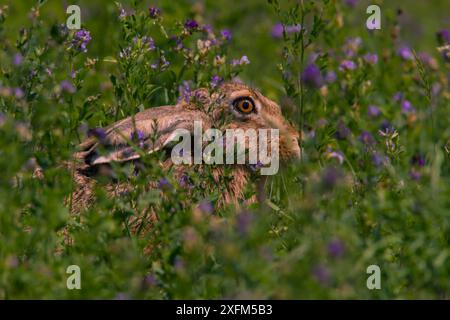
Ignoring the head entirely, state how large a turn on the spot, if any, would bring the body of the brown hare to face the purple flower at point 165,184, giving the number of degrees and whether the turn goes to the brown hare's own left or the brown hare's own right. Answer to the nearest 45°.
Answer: approximately 90° to the brown hare's own right

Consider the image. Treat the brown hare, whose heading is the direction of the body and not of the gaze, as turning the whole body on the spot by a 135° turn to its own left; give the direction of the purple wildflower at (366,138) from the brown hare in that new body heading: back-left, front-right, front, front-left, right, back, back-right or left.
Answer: back

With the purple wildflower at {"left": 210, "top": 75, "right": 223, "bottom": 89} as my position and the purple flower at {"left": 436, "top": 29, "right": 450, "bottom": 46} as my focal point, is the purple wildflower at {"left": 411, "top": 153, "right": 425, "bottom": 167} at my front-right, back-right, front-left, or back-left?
front-right

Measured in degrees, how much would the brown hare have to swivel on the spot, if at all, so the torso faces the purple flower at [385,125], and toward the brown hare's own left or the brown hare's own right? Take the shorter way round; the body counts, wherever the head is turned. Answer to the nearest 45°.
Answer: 0° — it already faces it

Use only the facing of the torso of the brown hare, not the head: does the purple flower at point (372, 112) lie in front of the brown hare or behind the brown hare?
in front

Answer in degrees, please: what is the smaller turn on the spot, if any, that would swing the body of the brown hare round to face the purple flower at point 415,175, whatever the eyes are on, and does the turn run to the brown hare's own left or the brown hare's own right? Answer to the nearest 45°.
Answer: approximately 45° to the brown hare's own right

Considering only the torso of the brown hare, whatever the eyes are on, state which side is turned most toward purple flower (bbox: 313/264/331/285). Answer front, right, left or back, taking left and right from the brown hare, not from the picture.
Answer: right

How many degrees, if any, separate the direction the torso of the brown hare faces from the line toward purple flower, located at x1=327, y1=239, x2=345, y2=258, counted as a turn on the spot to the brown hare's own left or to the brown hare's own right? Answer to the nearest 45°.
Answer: approximately 90° to the brown hare's own right

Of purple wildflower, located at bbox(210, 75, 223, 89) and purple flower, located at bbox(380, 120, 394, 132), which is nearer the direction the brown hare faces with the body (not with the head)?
the purple flower

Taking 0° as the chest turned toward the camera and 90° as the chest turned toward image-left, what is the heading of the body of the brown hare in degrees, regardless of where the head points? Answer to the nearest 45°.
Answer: approximately 270°
